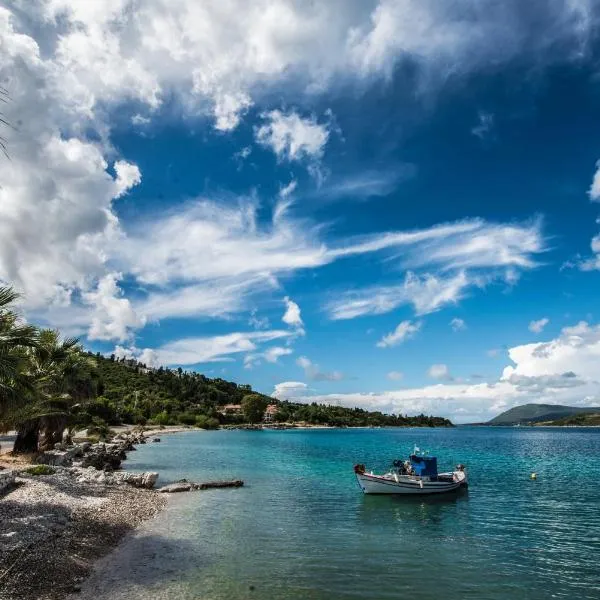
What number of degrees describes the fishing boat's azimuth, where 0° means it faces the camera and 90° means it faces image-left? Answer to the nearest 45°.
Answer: approximately 90°

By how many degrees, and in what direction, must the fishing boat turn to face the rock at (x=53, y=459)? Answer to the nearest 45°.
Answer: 0° — it already faces it

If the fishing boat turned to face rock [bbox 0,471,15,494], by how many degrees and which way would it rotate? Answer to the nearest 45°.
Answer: approximately 45° to its left

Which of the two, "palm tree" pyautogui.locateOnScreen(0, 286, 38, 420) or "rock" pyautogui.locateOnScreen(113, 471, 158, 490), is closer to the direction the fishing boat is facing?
the rock

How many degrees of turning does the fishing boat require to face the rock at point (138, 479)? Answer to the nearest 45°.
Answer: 0° — it already faces it

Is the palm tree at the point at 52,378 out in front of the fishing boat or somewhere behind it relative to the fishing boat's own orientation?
in front

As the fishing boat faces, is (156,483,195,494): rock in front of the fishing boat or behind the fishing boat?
in front

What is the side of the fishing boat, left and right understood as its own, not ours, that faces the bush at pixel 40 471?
front
